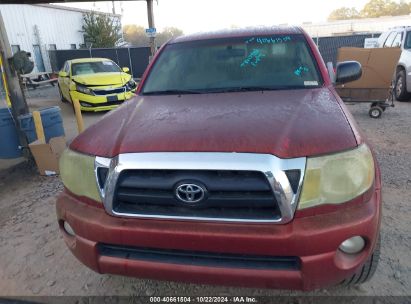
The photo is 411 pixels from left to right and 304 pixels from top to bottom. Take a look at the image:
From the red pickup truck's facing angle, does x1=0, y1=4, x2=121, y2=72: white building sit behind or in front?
behind

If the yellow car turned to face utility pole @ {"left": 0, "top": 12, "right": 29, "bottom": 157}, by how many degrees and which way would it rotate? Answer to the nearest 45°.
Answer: approximately 45° to its right

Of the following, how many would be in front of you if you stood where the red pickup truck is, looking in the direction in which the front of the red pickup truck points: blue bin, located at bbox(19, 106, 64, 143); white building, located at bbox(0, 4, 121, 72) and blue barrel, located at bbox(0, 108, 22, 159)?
0

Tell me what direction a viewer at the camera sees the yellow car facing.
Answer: facing the viewer and to the right of the viewer

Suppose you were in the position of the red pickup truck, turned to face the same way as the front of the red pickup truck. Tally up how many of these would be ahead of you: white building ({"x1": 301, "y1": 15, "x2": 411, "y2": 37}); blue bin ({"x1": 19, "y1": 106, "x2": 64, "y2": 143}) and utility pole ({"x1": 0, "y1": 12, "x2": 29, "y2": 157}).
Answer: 0

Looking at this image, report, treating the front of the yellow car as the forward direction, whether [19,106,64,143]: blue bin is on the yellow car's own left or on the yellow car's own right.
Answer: on the yellow car's own right

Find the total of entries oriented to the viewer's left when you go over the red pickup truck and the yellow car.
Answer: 0

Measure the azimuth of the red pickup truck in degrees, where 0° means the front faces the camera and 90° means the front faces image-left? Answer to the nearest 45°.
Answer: approximately 0°

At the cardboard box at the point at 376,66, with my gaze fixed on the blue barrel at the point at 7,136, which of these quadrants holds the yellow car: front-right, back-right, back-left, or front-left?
front-right

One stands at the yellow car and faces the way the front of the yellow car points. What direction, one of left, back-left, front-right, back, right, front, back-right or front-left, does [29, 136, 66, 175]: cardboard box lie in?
front-right
